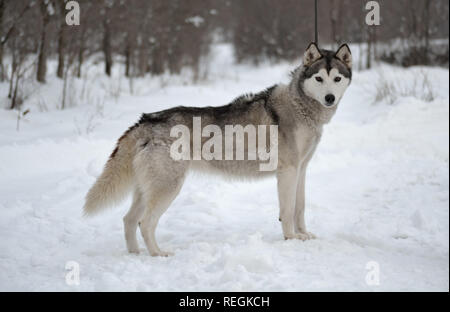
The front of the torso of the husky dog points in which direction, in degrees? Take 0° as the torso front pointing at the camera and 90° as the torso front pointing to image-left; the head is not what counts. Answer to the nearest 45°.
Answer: approximately 270°

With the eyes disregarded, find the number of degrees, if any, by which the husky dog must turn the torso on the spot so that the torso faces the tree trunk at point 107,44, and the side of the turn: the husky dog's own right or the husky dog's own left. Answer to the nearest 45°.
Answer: approximately 90° to the husky dog's own left

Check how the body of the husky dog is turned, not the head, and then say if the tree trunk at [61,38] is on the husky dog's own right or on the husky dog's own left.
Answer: on the husky dog's own left
